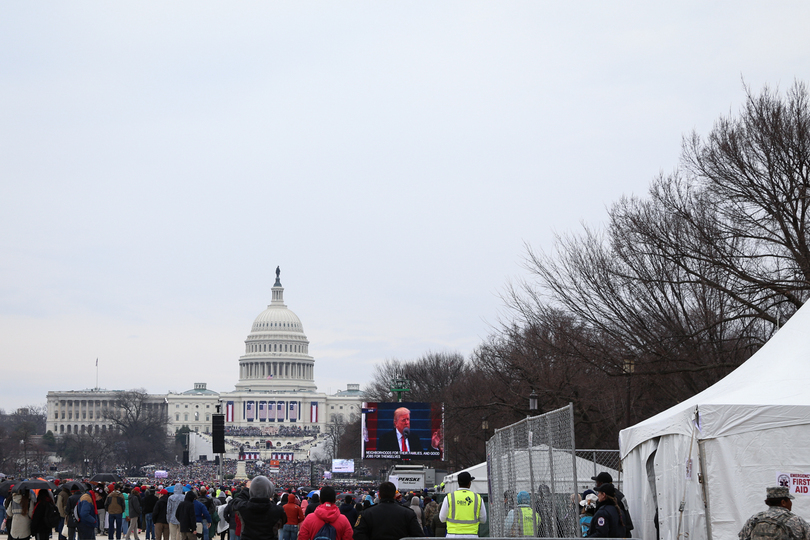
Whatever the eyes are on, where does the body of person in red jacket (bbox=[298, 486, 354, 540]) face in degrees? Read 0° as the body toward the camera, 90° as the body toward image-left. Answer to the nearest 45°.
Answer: approximately 180°

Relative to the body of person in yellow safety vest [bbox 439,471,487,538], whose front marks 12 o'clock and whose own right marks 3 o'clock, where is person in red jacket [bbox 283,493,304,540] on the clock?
The person in red jacket is roughly at 11 o'clock from the person in yellow safety vest.

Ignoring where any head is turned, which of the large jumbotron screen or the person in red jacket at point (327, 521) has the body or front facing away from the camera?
the person in red jacket

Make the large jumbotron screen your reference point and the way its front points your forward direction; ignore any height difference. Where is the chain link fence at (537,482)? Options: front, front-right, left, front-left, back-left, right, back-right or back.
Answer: front

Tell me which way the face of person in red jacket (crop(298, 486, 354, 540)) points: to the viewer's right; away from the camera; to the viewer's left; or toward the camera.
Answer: away from the camera

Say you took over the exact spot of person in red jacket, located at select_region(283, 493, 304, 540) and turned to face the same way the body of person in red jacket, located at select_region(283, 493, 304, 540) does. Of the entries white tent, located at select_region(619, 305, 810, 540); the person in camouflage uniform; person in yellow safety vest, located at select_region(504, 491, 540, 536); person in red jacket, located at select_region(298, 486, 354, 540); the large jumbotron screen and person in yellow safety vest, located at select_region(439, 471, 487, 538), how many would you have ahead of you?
1

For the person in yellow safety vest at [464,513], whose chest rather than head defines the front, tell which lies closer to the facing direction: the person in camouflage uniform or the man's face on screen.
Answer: the man's face on screen

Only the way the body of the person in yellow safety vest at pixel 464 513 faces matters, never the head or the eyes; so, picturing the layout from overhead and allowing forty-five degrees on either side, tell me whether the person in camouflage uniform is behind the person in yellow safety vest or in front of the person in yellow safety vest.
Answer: behind

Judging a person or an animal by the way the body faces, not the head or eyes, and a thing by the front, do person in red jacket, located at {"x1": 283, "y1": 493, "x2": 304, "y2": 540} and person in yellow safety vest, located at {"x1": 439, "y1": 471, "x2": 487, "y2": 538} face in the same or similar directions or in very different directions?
same or similar directions

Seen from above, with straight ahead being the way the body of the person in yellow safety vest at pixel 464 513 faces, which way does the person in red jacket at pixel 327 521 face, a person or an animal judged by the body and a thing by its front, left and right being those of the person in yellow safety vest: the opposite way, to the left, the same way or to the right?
the same way

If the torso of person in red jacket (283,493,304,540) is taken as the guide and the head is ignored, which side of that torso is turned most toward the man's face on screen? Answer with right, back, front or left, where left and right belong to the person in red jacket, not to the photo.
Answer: front

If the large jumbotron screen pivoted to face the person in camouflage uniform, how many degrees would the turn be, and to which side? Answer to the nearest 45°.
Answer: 0° — it already faces them

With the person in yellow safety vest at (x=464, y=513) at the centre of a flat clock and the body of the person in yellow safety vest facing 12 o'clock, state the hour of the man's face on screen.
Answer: The man's face on screen is roughly at 12 o'clock from the person in yellow safety vest.

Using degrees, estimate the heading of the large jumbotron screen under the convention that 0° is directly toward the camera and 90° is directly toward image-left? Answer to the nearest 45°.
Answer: approximately 0°

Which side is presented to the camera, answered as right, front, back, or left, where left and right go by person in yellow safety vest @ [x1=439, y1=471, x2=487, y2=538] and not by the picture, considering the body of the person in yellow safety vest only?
back

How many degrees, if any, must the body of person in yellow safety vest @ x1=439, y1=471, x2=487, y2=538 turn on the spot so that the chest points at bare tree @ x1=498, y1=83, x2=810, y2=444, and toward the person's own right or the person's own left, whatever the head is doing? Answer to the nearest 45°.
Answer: approximately 45° to the person's own right

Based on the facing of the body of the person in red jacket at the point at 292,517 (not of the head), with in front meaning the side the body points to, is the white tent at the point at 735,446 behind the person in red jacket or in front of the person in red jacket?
behind

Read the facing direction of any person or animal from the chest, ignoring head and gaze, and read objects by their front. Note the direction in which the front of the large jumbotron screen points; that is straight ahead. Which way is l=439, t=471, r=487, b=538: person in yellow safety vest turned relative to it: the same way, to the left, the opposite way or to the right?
the opposite way

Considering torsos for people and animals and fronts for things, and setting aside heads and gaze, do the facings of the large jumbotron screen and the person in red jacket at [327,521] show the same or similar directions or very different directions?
very different directions

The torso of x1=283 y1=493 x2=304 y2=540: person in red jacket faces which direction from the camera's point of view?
away from the camera
